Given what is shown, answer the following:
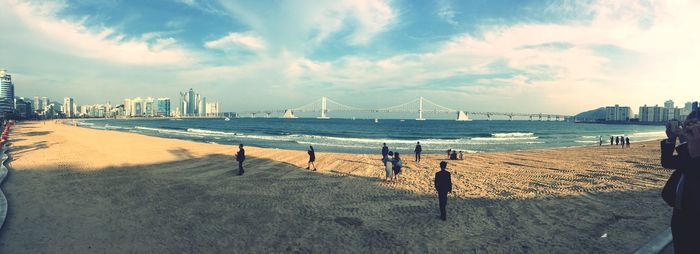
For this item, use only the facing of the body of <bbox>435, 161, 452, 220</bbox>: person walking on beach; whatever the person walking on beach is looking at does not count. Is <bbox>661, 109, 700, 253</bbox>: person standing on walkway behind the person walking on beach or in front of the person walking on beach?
behind

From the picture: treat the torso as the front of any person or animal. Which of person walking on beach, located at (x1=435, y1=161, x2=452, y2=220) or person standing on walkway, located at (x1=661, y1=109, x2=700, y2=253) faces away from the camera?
the person walking on beach

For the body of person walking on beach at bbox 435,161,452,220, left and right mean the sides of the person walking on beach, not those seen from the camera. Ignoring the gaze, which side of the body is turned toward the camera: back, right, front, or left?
back

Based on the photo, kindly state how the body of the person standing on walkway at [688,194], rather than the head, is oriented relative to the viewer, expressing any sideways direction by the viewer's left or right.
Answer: facing to the left of the viewer

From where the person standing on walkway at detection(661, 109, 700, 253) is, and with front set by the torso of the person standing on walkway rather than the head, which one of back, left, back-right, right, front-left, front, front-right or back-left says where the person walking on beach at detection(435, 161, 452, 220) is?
front-right

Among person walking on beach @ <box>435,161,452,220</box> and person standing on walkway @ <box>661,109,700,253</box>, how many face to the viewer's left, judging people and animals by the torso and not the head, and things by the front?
1
